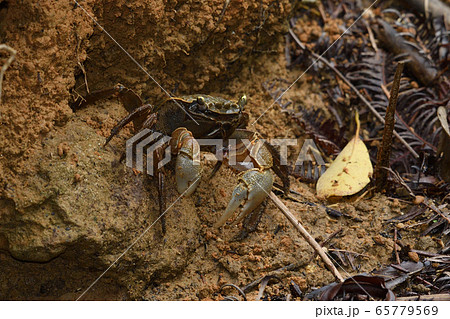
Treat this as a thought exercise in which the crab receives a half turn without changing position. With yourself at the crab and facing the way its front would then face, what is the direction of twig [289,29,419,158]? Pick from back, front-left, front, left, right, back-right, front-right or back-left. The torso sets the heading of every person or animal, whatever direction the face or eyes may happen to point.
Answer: right

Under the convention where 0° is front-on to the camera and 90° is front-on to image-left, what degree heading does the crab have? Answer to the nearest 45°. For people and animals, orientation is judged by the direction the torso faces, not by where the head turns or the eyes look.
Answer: approximately 315°

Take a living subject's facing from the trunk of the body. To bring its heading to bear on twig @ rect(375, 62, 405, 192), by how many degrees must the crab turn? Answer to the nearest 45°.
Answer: approximately 45° to its left

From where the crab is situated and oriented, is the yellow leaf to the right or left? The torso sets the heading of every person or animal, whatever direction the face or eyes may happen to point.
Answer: on its left
